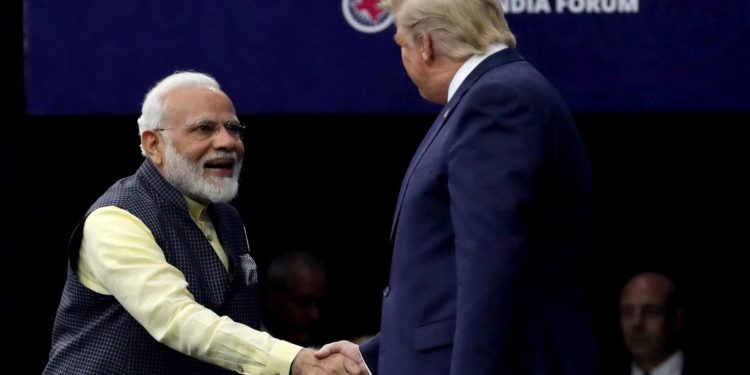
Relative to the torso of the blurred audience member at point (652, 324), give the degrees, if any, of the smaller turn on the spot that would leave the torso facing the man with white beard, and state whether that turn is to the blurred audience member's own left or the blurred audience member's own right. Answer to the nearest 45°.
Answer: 0° — they already face them

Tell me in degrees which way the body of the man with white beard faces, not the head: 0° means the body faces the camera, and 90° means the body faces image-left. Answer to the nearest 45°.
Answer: approximately 315°

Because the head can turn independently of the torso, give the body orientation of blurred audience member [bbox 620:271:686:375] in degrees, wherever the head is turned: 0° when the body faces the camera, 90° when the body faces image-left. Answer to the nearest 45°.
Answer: approximately 45°

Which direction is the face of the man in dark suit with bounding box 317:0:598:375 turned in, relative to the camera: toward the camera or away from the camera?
away from the camera

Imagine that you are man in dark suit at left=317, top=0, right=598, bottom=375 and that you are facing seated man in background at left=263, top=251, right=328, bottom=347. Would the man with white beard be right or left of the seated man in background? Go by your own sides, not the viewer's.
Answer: left

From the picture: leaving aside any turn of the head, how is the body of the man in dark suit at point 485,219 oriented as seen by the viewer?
to the viewer's left

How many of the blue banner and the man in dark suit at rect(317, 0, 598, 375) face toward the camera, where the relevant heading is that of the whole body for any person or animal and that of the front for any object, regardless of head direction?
1
